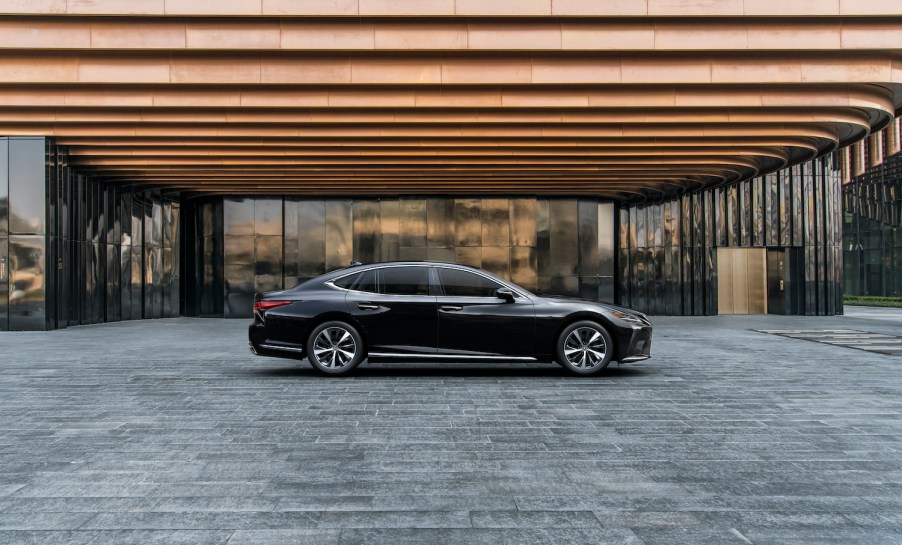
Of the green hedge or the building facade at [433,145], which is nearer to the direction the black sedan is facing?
the green hedge

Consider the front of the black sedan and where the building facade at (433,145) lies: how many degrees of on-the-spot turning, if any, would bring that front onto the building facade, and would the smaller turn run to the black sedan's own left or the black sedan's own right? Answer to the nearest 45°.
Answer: approximately 90° to the black sedan's own left

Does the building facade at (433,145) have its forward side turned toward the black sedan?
yes

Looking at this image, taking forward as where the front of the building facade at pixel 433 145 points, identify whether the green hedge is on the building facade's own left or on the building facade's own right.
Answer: on the building facade's own left

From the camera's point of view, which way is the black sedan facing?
to the viewer's right

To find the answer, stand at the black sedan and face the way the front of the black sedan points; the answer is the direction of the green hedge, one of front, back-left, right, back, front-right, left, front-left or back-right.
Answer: front-left

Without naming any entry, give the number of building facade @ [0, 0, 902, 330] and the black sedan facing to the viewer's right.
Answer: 1

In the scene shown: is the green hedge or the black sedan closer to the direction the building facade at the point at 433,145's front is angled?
the black sedan

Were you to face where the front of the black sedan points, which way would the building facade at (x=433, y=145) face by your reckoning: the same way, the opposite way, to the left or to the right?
to the right
